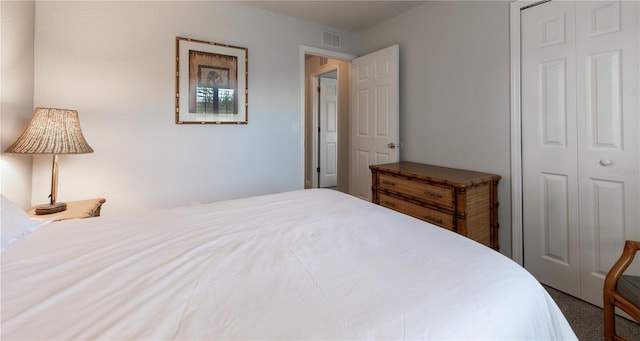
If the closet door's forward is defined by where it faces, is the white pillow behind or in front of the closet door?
in front

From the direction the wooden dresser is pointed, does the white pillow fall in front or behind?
in front

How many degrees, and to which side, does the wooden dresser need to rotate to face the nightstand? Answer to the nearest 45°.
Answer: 0° — it already faces it

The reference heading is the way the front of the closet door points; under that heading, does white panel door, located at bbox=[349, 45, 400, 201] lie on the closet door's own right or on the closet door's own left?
on the closet door's own right

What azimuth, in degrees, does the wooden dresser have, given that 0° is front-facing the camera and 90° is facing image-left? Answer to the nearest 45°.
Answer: approximately 45°

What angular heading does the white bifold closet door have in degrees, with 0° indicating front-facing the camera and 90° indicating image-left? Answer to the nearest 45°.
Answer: approximately 45°

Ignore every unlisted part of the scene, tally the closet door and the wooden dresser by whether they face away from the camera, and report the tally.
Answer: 0

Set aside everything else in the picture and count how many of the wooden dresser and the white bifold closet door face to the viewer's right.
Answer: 0

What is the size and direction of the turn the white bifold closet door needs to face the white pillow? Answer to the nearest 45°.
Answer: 0° — it already faces it

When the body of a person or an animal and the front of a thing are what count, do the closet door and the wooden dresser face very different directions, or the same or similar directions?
same or similar directions
